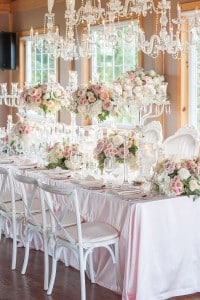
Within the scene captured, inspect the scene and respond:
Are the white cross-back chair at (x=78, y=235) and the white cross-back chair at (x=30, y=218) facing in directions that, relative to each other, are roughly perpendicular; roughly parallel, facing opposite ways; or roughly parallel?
roughly parallel

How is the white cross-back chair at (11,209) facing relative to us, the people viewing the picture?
facing away from the viewer and to the right of the viewer

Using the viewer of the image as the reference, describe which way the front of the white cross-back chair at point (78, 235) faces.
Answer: facing away from the viewer and to the right of the viewer

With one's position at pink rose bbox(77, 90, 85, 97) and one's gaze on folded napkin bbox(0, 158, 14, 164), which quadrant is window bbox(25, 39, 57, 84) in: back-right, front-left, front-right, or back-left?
front-right

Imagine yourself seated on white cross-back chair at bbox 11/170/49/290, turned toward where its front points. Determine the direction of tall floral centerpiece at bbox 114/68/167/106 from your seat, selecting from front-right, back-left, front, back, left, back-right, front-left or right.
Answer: front

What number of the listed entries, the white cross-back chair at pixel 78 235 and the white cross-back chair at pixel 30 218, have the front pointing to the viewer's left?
0

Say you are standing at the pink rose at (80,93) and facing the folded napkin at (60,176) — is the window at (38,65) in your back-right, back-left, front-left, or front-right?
back-right

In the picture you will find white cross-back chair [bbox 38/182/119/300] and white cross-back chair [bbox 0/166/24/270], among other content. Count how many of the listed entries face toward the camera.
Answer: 0

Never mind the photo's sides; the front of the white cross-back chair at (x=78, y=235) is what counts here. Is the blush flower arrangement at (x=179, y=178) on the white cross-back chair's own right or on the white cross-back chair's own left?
on the white cross-back chair's own right

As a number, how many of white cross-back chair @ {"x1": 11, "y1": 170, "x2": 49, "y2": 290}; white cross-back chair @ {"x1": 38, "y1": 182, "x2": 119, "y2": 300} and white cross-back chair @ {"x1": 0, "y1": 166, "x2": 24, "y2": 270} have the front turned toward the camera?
0

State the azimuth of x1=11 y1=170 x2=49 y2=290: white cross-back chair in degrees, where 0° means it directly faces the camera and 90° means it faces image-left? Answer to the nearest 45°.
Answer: approximately 225°

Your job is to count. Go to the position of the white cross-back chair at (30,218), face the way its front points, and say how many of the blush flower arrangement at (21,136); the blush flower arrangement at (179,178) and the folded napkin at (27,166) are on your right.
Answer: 1

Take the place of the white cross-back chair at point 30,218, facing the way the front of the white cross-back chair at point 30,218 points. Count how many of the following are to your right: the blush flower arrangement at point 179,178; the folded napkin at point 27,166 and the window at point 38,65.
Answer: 1

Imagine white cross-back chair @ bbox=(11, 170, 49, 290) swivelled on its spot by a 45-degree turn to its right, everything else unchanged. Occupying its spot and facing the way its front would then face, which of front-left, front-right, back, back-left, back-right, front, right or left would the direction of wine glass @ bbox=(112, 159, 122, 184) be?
front

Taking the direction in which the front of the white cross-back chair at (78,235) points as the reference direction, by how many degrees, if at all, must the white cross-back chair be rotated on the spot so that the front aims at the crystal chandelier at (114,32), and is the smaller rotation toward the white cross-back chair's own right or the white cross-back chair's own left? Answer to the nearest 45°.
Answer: approximately 45° to the white cross-back chair's own left

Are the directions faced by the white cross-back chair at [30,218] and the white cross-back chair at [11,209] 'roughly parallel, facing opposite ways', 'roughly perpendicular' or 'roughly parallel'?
roughly parallel
